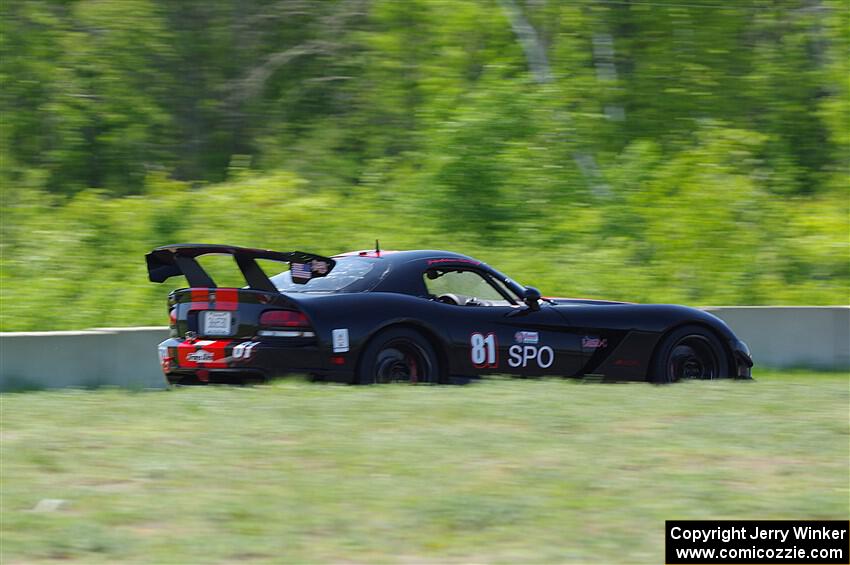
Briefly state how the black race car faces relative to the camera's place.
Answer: facing away from the viewer and to the right of the viewer

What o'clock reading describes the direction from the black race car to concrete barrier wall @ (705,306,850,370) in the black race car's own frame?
The concrete barrier wall is roughly at 12 o'clock from the black race car.
